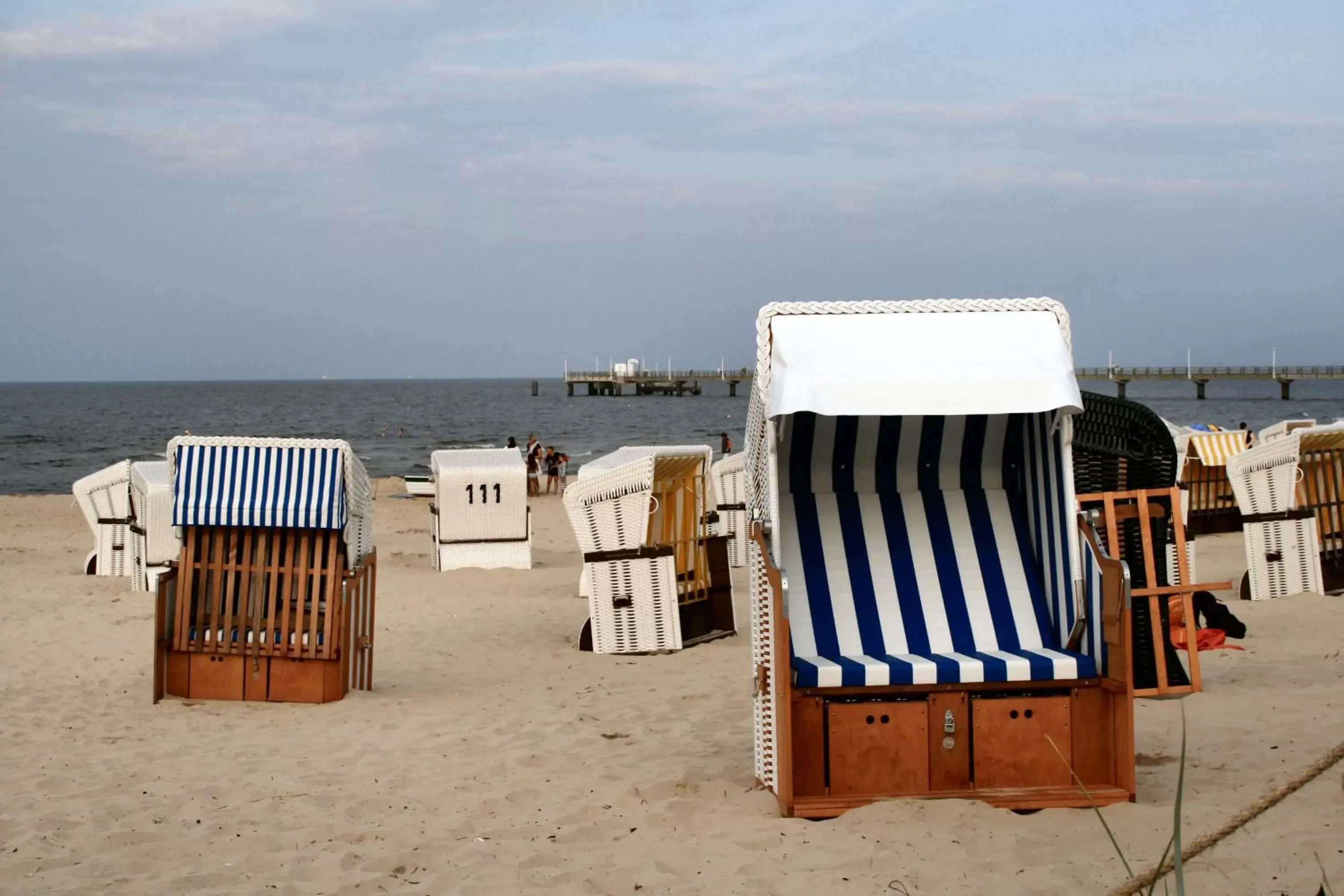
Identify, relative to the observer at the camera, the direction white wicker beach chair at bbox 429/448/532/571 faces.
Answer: facing away from the viewer

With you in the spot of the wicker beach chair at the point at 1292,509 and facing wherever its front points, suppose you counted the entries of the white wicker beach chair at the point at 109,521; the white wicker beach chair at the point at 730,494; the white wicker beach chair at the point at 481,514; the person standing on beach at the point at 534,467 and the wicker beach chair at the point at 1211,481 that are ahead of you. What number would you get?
0

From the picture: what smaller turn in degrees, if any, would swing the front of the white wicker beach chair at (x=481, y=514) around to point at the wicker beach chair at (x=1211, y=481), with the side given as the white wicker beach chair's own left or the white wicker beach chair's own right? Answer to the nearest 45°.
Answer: approximately 90° to the white wicker beach chair's own right

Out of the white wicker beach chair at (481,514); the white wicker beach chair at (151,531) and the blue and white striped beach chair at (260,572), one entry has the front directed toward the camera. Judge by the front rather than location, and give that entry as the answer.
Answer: the blue and white striped beach chair

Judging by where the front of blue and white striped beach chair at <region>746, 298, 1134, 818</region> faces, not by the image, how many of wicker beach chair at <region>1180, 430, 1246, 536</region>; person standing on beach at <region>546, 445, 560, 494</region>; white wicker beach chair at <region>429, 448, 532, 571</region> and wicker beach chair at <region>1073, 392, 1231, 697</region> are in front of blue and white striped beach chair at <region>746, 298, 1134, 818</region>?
0

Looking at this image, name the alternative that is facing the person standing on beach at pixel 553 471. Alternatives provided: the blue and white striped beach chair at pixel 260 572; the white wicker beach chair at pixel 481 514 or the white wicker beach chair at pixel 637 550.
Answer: the white wicker beach chair at pixel 481 514

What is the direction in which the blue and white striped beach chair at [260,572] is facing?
toward the camera

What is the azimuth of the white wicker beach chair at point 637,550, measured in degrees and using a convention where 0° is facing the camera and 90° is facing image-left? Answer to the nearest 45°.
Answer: approximately 315°

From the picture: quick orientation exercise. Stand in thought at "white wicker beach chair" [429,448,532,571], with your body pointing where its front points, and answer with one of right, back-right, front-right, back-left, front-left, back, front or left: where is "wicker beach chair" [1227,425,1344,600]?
back-right

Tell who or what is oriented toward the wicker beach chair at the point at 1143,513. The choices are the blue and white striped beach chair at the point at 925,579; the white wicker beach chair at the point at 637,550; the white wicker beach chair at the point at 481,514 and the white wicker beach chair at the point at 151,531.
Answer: the white wicker beach chair at the point at 637,550

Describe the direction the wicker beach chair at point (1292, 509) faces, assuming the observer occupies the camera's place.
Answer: facing the viewer and to the right of the viewer

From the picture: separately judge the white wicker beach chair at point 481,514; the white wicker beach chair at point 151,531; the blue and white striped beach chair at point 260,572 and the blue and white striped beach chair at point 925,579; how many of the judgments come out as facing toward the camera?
2

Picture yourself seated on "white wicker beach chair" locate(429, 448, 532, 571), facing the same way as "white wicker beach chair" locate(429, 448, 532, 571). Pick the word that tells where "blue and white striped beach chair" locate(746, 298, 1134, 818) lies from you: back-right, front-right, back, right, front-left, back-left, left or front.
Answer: back

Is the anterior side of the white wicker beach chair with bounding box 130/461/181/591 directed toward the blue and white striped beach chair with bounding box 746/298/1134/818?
no

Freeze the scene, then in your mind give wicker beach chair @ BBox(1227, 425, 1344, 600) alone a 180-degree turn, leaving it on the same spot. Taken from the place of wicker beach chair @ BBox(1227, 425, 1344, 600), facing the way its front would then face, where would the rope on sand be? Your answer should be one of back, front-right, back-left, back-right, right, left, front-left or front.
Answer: back-left

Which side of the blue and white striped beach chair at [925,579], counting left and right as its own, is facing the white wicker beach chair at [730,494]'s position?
back

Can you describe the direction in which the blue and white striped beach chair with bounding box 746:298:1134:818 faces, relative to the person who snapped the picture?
facing the viewer
